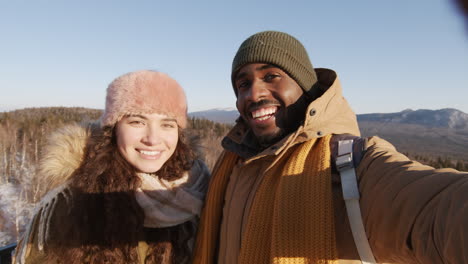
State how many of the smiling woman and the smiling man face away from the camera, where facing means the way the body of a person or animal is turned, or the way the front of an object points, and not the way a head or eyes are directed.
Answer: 0

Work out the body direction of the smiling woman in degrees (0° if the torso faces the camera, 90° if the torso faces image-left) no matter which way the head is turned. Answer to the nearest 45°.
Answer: approximately 315°

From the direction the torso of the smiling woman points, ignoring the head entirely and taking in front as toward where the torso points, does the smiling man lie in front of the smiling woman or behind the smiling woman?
in front
